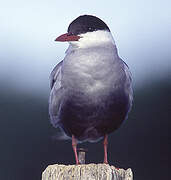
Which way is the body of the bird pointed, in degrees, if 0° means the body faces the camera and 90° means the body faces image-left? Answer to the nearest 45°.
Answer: approximately 0°
